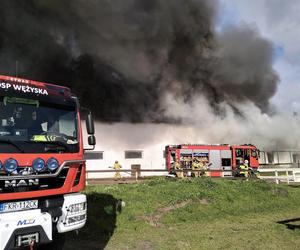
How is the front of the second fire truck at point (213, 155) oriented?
to the viewer's right

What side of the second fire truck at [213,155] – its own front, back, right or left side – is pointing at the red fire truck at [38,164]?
right
